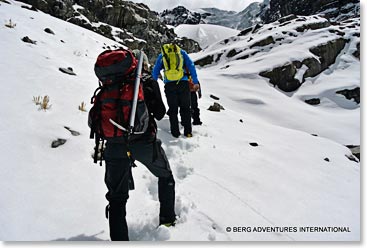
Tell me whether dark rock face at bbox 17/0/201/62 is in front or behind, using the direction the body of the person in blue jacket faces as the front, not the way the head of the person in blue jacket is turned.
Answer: in front

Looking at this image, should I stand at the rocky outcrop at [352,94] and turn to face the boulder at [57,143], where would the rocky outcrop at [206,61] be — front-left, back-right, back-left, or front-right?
back-right

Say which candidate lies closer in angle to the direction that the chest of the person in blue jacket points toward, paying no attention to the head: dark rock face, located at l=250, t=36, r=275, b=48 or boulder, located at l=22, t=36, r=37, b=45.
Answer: the dark rock face

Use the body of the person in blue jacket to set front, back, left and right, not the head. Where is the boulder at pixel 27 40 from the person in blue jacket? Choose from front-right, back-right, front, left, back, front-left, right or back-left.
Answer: front-left

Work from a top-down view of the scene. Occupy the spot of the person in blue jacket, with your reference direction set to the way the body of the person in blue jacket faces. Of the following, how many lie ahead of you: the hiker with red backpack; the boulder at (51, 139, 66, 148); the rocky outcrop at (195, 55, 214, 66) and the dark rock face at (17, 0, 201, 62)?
2

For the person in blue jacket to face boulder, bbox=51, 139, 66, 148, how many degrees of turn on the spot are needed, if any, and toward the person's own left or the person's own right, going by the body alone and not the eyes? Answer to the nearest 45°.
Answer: approximately 135° to the person's own left

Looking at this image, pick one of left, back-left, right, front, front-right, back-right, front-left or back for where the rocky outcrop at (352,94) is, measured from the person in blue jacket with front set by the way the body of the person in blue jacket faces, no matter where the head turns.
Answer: front-right

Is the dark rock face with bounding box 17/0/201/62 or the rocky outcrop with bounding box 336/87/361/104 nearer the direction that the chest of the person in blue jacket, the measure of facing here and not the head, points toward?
the dark rock face

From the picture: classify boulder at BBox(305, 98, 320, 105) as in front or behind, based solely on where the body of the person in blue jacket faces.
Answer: in front

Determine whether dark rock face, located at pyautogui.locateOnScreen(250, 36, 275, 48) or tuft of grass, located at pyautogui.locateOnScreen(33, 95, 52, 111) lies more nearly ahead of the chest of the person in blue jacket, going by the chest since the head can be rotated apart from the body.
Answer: the dark rock face

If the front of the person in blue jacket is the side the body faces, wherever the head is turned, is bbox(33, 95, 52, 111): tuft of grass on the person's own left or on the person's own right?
on the person's own left

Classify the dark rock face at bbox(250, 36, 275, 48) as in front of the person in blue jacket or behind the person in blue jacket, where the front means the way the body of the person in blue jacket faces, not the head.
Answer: in front

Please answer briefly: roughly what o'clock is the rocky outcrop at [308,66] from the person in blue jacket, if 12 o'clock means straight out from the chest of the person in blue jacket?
The rocky outcrop is roughly at 1 o'clock from the person in blue jacket.

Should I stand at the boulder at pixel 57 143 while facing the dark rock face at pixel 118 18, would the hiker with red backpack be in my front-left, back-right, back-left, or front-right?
back-right

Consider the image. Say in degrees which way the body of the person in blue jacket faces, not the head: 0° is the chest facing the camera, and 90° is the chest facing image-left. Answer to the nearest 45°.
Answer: approximately 180°

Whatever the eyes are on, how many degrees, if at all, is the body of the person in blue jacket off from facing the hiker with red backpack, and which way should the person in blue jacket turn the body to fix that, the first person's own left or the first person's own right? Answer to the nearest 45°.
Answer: approximately 180°
